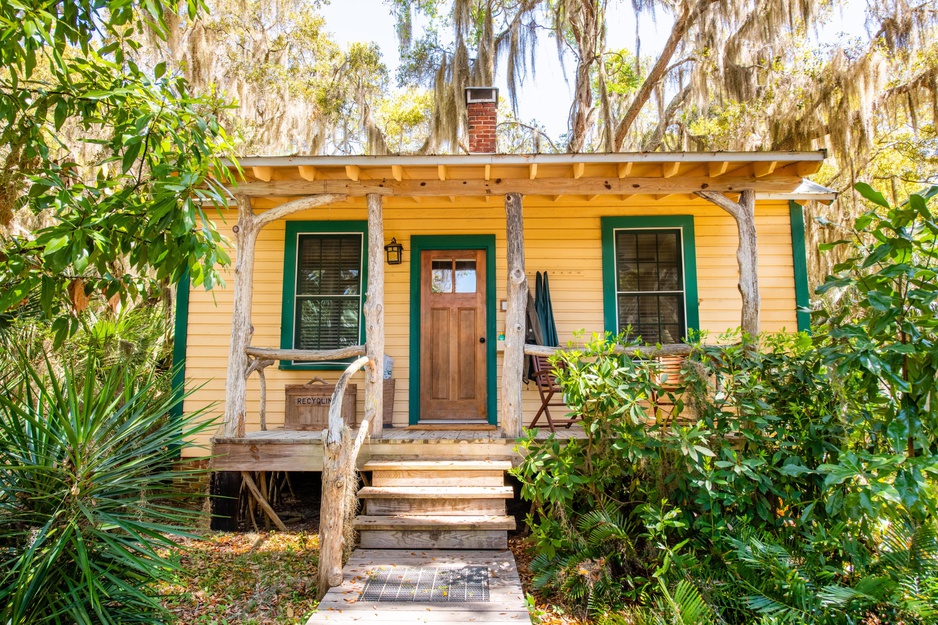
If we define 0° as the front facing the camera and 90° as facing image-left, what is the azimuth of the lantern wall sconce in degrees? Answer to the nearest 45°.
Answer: approximately 0°

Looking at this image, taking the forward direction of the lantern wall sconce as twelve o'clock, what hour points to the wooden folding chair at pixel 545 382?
The wooden folding chair is roughly at 10 o'clock from the lantern wall sconce.

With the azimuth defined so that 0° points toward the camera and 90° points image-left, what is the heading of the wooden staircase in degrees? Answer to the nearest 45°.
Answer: approximately 0°

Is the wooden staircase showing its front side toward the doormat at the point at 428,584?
yes

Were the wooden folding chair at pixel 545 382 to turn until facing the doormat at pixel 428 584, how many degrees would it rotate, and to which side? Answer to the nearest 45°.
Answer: approximately 45° to its right

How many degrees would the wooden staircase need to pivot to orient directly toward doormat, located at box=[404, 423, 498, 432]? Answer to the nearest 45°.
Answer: approximately 180°

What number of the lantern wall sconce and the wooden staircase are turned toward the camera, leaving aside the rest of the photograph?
2

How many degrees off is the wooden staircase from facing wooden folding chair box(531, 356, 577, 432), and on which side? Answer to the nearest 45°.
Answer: approximately 135° to its left

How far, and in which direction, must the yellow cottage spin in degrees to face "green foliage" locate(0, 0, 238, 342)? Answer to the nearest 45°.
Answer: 0° — it already faces it

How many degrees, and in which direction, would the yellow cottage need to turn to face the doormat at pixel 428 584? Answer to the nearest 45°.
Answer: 0° — it already faces it
